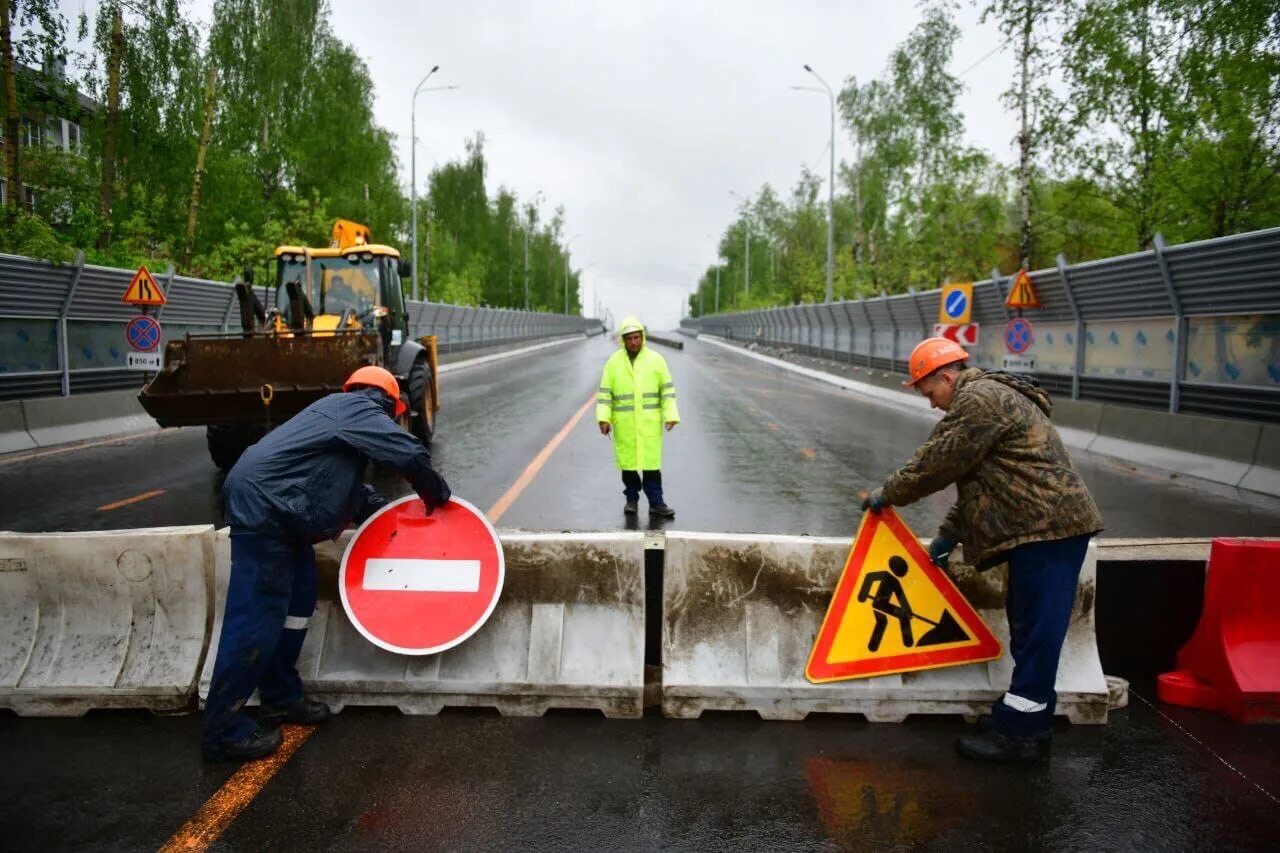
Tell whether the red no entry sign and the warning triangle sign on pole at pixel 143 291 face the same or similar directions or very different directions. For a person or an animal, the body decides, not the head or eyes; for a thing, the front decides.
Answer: same or similar directions

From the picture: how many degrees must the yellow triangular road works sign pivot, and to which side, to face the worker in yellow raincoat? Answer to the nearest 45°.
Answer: approximately 135° to its right

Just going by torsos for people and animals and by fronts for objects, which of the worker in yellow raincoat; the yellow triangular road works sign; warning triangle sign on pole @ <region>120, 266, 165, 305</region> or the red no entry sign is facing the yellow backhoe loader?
the warning triangle sign on pole

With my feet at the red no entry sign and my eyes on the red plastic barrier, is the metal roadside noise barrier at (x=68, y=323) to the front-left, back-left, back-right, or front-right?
back-left

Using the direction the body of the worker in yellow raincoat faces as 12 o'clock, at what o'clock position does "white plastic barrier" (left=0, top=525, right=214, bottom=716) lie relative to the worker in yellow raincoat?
The white plastic barrier is roughly at 1 o'clock from the worker in yellow raincoat.

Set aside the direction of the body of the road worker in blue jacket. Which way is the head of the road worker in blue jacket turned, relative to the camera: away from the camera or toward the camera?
away from the camera

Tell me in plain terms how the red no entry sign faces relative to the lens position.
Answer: facing the viewer

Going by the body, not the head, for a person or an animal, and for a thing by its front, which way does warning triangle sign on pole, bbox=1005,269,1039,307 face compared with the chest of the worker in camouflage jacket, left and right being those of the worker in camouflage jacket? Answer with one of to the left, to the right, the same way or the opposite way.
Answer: to the left

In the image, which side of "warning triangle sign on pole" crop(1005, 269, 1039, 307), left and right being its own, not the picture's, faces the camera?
front

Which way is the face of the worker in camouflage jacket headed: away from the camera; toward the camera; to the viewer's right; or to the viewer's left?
to the viewer's left

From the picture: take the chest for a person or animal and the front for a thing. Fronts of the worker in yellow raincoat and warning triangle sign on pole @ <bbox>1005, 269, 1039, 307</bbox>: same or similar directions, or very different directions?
same or similar directions

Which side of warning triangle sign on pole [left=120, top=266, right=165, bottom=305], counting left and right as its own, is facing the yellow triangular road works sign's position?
front

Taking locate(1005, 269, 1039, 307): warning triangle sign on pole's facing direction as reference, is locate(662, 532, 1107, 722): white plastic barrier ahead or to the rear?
ahead
